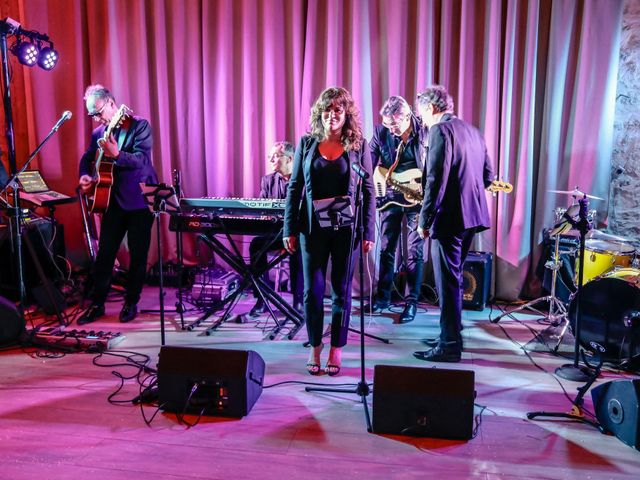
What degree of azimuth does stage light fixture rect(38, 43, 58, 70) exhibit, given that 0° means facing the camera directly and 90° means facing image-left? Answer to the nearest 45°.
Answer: approximately 315°

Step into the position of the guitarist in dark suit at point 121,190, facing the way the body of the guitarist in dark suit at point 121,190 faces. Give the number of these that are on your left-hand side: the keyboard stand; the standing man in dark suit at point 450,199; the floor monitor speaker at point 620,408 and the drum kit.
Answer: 4

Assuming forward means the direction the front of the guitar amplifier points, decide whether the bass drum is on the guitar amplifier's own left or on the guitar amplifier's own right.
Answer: on the guitar amplifier's own left

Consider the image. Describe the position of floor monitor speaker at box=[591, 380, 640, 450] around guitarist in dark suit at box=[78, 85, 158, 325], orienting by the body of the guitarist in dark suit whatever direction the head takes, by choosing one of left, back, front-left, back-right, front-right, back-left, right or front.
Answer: left

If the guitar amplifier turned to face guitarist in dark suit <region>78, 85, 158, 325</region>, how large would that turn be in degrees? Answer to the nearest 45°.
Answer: approximately 45° to its right

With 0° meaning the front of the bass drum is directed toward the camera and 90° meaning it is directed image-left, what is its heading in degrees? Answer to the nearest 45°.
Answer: approximately 45°

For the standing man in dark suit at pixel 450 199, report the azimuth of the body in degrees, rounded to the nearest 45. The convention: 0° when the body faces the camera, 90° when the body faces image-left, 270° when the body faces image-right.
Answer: approximately 135°

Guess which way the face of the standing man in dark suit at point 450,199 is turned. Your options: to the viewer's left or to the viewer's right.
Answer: to the viewer's left

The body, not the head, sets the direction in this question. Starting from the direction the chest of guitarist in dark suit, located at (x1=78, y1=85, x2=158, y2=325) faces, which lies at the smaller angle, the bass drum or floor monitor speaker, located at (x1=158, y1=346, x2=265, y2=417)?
the floor monitor speaker

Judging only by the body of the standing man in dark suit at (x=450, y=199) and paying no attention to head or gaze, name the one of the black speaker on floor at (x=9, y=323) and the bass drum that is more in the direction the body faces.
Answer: the black speaker on floor
